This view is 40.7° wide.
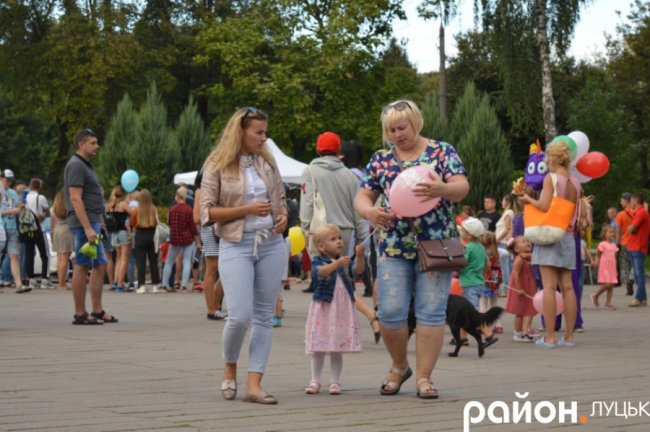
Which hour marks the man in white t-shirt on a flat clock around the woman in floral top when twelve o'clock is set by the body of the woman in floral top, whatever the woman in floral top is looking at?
The man in white t-shirt is roughly at 5 o'clock from the woman in floral top.

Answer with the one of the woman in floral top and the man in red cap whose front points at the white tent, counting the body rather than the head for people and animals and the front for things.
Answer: the man in red cap

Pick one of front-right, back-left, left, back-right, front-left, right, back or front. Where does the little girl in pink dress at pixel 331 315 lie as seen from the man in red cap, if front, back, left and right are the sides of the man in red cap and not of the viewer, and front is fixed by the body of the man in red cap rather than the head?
back

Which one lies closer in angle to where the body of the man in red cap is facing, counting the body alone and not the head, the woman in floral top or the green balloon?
the green balloon

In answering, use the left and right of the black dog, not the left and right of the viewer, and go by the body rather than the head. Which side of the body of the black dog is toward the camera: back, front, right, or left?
left

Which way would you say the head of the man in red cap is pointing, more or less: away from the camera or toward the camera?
away from the camera

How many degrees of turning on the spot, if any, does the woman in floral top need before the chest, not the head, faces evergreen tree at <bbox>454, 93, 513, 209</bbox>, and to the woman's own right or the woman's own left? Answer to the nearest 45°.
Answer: approximately 180°

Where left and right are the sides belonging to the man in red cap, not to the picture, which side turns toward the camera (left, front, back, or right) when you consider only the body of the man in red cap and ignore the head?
back
